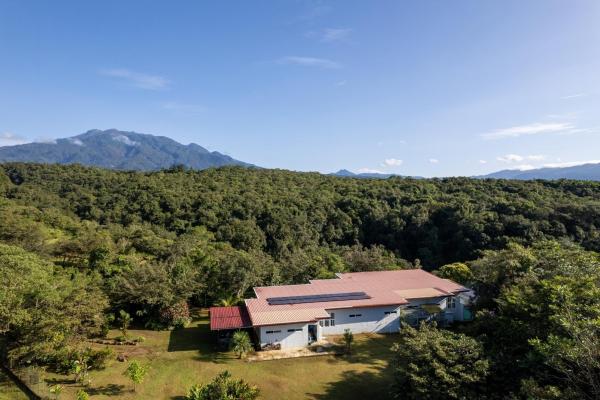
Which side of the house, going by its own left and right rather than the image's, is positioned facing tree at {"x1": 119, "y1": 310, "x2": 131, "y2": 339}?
right

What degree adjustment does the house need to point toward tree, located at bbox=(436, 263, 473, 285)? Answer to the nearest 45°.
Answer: approximately 135° to its left

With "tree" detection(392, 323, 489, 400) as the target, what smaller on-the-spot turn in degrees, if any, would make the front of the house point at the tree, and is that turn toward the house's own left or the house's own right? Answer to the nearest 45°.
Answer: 0° — it already faces it

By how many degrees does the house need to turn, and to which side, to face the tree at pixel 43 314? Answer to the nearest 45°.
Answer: approximately 45° to its right

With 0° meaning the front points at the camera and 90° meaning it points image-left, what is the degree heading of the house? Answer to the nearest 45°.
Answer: approximately 0°

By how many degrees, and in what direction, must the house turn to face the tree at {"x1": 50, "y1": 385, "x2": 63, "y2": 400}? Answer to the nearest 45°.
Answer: approximately 45° to its right

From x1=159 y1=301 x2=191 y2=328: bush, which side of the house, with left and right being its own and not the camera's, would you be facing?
right
